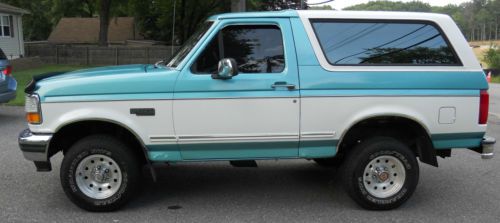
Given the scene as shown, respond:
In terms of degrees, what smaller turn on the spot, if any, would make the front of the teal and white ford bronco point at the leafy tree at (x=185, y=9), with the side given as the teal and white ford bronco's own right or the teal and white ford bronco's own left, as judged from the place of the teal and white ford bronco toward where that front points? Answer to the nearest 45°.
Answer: approximately 90° to the teal and white ford bronco's own right

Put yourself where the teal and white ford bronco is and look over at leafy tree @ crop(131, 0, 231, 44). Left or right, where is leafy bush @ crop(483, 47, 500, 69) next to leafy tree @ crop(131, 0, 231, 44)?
right

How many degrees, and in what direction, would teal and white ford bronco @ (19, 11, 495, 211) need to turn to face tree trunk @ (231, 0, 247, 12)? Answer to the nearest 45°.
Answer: approximately 90° to its right

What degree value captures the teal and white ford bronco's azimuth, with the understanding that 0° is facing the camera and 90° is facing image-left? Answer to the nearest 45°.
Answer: approximately 90°

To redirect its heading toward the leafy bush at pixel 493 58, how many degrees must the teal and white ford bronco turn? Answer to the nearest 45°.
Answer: approximately 135° to its right
